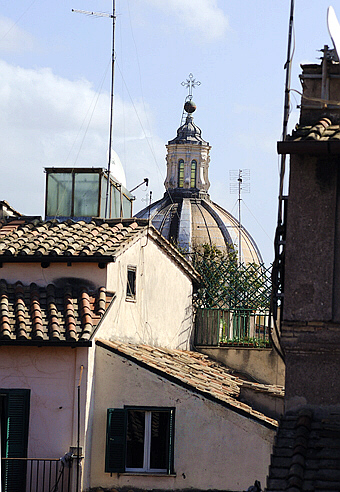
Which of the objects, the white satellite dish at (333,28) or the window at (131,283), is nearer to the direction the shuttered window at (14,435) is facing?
the white satellite dish

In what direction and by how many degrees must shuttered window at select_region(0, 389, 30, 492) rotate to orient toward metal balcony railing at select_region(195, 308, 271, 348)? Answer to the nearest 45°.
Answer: approximately 135° to its left

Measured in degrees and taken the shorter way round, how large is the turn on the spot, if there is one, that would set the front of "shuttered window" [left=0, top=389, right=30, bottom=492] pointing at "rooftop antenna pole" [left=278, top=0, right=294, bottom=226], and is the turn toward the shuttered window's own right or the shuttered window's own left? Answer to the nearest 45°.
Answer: approximately 45° to the shuttered window's own left

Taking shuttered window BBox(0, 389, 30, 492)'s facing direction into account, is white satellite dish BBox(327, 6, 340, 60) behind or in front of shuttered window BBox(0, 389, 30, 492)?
in front

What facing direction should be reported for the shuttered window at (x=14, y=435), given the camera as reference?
facing the viewer
